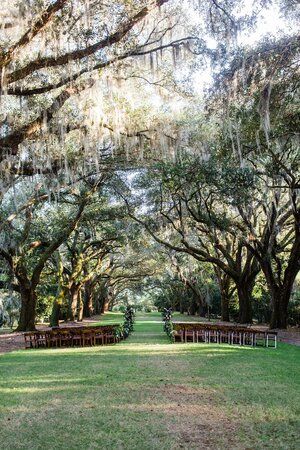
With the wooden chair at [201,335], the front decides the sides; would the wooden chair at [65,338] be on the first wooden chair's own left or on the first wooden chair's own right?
on the first wooden chair's own left

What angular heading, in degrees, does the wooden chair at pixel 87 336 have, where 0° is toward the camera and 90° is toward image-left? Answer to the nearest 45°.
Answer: approximately 180°

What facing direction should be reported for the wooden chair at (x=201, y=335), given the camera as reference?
facing away from the viewer

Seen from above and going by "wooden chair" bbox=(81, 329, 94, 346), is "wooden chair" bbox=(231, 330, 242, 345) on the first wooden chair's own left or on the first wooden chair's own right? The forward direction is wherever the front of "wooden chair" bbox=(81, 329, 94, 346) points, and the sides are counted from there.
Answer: on the first wooden chair's own right

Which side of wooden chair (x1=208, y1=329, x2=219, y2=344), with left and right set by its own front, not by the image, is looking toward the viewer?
back
